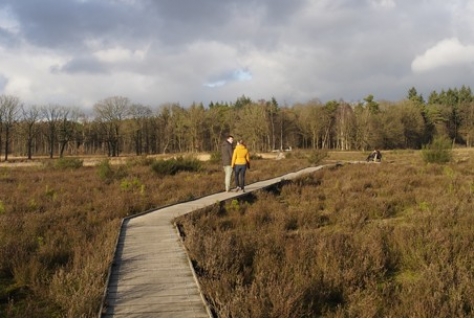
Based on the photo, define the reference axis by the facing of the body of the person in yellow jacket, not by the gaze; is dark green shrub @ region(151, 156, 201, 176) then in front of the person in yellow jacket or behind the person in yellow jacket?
in front

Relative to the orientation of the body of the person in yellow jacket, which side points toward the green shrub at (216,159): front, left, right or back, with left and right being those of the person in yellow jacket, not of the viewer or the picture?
front

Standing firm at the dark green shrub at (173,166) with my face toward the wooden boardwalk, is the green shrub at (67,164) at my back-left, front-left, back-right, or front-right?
back-right

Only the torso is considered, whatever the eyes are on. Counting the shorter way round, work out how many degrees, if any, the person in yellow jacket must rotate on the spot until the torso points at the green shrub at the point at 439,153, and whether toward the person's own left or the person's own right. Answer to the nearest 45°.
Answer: approximately 45° to the person's own right

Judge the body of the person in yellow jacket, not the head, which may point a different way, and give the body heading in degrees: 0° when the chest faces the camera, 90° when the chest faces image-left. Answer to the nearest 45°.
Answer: approximately 180°

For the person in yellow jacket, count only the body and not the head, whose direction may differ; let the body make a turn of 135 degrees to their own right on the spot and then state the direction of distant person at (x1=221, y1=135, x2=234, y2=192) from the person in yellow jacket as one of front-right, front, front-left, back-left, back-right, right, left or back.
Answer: back

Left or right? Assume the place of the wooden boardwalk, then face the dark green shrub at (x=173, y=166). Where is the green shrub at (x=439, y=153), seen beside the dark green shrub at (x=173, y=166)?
right
